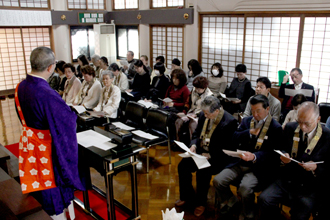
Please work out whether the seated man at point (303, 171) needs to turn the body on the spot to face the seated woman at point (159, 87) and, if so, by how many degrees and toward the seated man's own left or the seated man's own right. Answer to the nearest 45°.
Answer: approximately 90° to the seated man's own right

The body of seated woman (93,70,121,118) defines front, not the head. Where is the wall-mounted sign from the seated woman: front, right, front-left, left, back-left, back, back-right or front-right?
back-right

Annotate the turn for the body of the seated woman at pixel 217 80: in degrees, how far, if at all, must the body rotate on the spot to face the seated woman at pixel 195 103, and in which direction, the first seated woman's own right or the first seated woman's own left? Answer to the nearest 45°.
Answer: approximately 45° to the first seated woman's own left

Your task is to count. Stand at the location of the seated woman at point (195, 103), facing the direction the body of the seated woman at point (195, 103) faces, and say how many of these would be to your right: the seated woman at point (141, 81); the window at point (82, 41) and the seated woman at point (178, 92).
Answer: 3

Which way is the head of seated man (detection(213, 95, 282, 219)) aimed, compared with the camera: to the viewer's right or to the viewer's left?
to the viewer's left

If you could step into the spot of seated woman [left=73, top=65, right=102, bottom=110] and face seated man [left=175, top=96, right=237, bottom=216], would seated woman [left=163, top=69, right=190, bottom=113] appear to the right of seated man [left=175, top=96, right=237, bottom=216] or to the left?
left

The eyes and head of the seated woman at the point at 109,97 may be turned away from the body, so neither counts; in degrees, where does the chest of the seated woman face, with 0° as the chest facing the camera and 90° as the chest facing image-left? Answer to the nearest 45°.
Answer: approximately 45°

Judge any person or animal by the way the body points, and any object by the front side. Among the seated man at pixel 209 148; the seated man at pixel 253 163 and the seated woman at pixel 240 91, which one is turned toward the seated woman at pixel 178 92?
the seated woman at pixel 240 91

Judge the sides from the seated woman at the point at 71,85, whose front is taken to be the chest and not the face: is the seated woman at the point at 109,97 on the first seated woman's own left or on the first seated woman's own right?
on the first seated woman's own left

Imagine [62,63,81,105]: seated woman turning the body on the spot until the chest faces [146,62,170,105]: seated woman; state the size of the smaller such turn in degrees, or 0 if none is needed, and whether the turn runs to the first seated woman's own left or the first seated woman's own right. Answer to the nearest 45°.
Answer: approximately 135° to the first seated woman's own left

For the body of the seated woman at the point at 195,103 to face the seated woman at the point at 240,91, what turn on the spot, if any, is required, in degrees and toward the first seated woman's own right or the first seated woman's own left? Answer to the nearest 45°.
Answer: approximately 180°

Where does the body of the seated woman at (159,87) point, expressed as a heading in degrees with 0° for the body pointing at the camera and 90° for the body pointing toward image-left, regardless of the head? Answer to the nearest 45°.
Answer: approximately 45°
